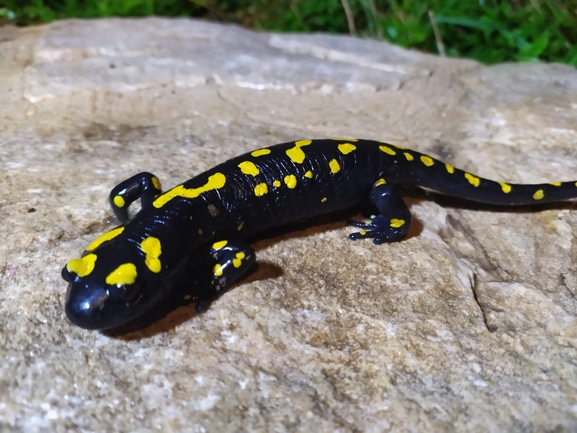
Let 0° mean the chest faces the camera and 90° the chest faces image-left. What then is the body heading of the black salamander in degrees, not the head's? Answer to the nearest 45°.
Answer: approximately 45°
